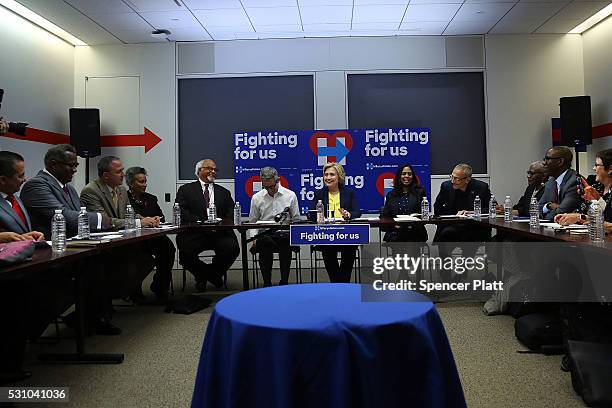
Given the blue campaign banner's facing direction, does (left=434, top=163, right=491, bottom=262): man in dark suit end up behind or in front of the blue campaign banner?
in front

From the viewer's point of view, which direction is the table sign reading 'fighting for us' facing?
toward the camera

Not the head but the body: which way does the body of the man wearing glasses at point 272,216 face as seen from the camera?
toward the camera

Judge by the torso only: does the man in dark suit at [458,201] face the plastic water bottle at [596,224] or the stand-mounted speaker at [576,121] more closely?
the plastic water bottle

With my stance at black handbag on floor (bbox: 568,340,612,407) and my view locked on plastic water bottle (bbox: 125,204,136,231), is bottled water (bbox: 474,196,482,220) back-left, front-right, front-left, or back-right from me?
front-right

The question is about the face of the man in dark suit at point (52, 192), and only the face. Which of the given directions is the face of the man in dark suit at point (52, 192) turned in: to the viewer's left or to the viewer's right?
to the viewer's right

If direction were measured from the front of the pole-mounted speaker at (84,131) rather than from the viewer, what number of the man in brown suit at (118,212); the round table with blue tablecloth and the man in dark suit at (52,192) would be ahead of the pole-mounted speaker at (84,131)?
3

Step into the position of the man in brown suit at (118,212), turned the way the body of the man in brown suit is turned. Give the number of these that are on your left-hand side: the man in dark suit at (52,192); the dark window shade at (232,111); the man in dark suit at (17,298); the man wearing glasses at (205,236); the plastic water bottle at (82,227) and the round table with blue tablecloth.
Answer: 2

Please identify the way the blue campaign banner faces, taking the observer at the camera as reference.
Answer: facing the viewer

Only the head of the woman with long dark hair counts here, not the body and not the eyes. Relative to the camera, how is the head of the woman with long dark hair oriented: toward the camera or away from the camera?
toward the camera

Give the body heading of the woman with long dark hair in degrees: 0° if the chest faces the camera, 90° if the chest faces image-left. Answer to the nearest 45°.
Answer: approximately 0°

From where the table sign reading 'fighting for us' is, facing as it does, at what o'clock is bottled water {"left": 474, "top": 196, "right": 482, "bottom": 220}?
The bottled water is roughly at 8 o'clock from the table sign reading 'fighting for us'.

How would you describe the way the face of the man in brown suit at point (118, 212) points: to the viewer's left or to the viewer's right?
to the viewer's right

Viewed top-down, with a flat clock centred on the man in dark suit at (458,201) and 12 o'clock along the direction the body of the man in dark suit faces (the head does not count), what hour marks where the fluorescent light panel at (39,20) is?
The fluorescent light panel is roughly at 1 o'clock from the man in dark suit.

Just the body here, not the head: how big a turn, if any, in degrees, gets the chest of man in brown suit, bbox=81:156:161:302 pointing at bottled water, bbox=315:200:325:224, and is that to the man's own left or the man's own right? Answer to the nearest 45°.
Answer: approximately 45° to the man's own left
